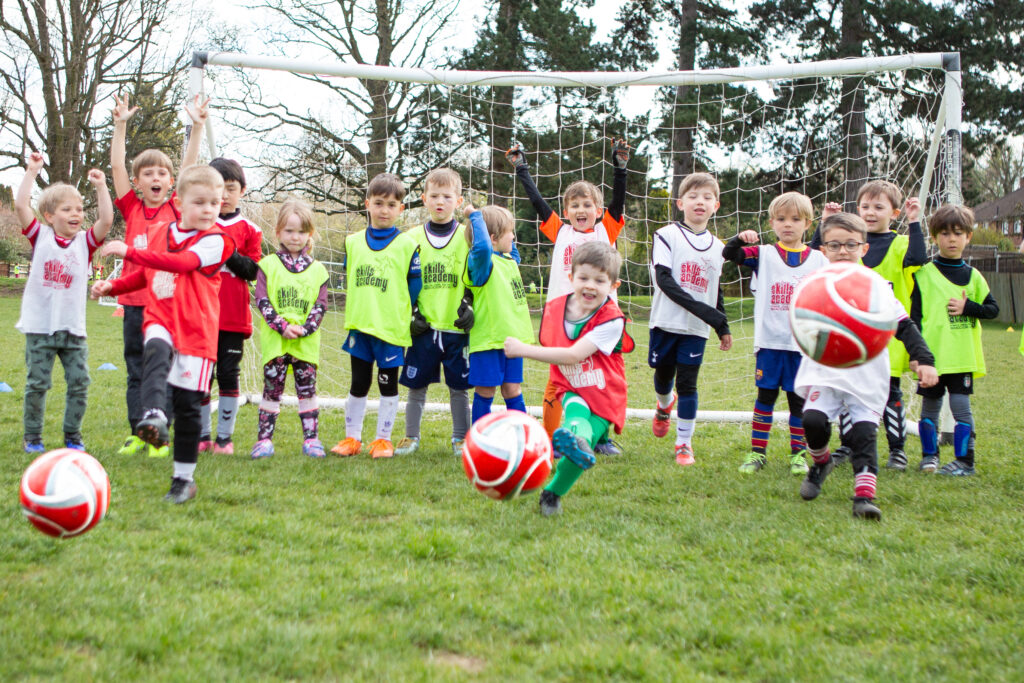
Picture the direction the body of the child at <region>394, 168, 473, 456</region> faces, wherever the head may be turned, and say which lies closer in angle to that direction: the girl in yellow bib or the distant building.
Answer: the girl in yellow bib

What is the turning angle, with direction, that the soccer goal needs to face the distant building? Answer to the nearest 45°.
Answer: approximately 135° to its left

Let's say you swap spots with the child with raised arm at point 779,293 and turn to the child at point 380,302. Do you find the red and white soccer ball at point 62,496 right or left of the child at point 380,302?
left

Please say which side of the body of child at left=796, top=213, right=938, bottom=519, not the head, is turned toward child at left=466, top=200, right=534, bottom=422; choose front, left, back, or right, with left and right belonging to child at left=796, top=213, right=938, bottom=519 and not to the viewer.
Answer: right

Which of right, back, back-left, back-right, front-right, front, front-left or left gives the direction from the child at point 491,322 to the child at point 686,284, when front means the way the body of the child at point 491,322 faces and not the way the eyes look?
front-left

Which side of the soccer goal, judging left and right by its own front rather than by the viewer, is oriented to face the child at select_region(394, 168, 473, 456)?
front

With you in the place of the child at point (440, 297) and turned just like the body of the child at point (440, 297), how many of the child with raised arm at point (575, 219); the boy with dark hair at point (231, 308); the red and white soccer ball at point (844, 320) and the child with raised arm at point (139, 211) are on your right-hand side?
2

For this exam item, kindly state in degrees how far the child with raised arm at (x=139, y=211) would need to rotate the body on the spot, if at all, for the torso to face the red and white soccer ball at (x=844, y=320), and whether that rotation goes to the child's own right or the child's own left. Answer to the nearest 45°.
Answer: approximately 45° to the child's own left

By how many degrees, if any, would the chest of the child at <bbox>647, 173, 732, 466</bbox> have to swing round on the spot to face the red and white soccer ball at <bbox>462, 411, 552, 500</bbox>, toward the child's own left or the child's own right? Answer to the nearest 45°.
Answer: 0° — they already face it

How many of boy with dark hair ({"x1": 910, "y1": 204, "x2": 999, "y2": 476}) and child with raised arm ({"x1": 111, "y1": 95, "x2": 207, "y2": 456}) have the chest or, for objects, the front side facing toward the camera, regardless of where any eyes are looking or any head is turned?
2

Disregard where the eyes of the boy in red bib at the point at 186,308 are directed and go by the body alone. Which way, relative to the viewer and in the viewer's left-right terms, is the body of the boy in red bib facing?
facing the viewer and to the left of the viewer

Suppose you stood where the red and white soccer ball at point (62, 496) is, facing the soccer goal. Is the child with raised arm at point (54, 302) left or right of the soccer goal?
left

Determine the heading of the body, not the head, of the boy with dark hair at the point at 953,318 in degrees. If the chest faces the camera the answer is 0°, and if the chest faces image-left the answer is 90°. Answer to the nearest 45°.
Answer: approximately 0°

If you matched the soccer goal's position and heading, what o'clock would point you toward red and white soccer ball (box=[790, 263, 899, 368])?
The red and white soccer ball is roughly at 12 o'clock from the soccer goal.
